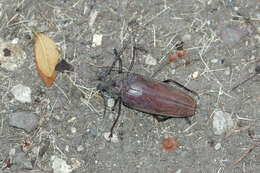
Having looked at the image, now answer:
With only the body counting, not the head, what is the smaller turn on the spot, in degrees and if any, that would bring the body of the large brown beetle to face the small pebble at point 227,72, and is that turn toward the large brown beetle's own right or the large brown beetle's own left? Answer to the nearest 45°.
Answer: approximately 135° to the large brown beetle's own right

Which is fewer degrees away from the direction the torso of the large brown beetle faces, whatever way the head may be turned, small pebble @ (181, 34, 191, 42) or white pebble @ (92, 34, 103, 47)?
the white pebble

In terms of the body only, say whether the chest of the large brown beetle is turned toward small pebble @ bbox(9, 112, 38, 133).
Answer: yes

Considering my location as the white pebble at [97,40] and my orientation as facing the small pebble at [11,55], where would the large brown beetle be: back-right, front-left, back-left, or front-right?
back-left

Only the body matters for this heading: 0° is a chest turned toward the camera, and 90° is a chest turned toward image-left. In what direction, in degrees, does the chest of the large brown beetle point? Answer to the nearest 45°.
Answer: approximately 90°

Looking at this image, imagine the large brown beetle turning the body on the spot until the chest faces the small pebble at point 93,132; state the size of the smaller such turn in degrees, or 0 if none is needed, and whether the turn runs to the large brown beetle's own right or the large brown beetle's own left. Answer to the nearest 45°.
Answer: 0° — it already faces it

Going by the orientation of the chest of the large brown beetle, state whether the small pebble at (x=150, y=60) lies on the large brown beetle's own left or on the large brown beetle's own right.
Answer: on the large brown beetle's own right

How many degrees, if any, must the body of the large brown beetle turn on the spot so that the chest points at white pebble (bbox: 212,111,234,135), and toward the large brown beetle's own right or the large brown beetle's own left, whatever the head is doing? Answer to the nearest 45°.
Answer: approximately 180°

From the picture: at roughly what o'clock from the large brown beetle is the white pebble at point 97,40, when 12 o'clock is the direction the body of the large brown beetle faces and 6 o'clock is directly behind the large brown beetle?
The white pebble is roughly at 1 o'clock from the large brown beetle.

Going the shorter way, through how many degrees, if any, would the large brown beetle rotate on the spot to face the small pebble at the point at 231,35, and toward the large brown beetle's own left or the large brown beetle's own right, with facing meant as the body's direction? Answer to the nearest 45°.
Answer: approximately 135° to the large brown beetle's own right

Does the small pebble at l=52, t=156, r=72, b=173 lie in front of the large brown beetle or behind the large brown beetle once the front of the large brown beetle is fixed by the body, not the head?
in front
